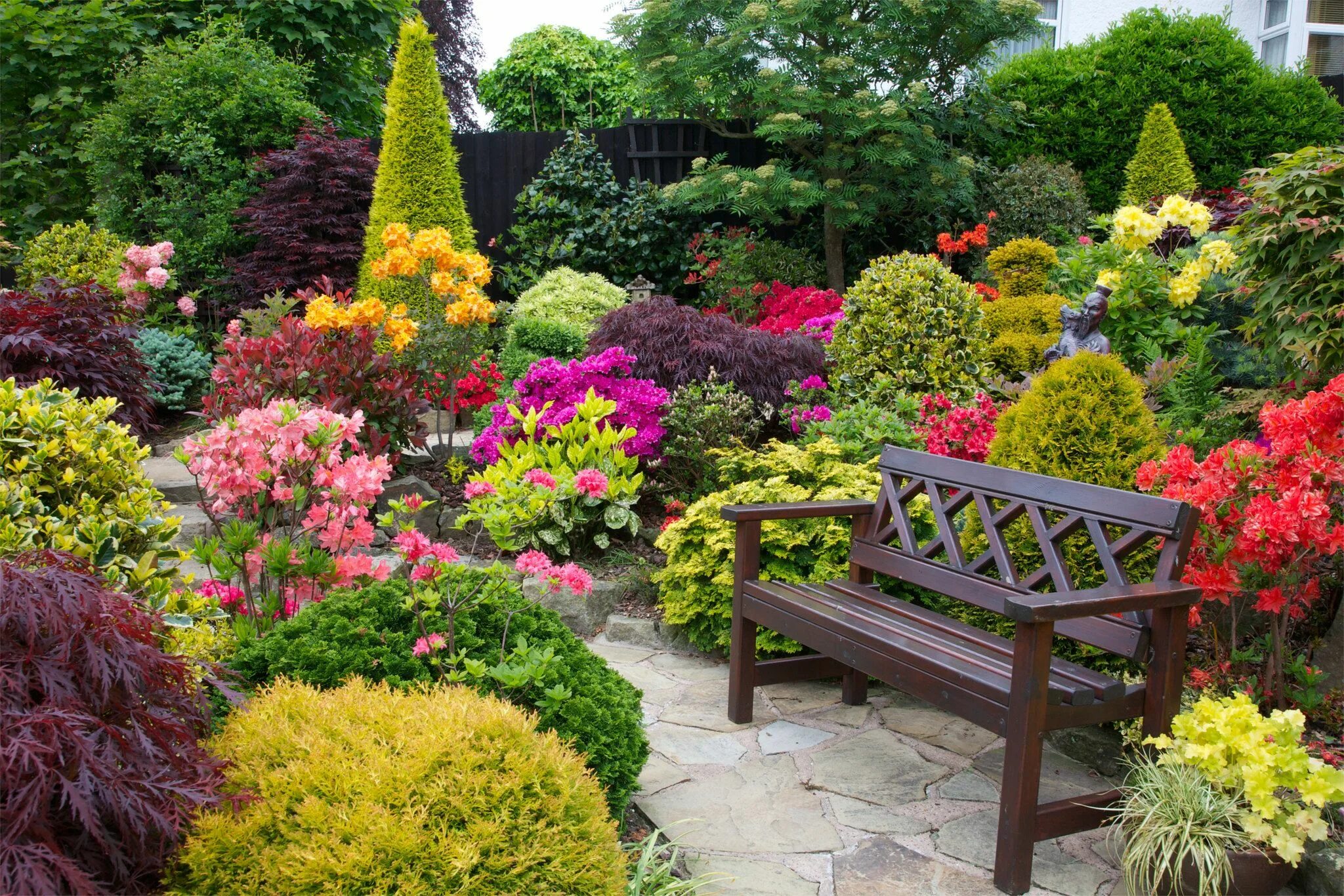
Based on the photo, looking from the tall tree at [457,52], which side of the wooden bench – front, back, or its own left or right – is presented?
right

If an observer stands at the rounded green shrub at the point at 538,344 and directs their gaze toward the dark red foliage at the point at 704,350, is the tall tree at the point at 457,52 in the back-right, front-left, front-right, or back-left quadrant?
back-left

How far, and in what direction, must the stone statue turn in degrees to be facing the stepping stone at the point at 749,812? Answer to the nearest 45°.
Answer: approximately 45° to its left

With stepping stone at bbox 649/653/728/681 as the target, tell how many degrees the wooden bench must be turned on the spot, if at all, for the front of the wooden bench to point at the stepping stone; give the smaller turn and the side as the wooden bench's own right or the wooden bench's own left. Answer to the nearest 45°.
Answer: approximately 90° to the wooden bench's own right

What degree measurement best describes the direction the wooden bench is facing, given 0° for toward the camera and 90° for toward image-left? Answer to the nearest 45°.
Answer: approximately 45°

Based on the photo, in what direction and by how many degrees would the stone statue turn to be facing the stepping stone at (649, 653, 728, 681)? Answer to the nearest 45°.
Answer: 0° — it already faces it

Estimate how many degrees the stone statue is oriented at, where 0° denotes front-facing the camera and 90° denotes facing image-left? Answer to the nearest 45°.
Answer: approximately 45°
